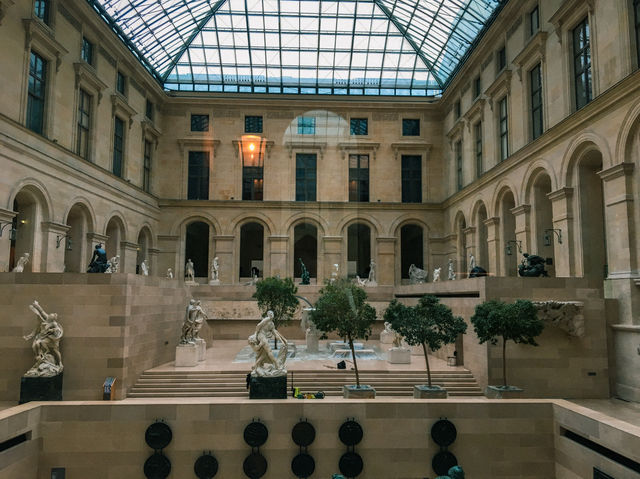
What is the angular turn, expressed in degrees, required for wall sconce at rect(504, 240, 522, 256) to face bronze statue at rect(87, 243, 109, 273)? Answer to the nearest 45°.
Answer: approximately 45° to its left

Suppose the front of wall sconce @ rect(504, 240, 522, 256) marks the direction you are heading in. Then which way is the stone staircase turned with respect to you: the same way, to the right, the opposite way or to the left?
to the left

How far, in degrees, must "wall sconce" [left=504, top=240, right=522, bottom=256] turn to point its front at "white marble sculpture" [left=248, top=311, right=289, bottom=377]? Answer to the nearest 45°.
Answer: approximately 45° to its left

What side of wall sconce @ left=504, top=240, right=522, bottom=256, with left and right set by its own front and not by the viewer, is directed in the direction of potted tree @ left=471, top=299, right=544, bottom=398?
left

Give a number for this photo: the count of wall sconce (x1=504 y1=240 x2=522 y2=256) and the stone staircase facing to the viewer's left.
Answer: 1

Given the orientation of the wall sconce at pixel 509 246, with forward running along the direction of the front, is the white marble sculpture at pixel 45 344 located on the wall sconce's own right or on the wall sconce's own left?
on the wall sconce's own left

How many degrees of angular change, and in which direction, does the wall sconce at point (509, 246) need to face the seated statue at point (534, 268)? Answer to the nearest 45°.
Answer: approximately 90° to its left

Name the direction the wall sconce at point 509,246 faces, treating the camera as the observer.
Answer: facing to the left of the viewer

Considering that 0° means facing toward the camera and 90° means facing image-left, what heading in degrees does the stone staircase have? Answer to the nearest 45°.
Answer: approximately 0°

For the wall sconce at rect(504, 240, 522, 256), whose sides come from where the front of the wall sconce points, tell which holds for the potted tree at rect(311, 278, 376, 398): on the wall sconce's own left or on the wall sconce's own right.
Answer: on the wall sconce's own left

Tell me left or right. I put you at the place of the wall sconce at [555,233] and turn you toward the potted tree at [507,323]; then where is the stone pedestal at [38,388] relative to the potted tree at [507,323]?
right

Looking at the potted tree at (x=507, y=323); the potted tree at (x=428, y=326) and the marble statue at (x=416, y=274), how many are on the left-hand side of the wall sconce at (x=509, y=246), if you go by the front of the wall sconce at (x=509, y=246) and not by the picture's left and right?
2

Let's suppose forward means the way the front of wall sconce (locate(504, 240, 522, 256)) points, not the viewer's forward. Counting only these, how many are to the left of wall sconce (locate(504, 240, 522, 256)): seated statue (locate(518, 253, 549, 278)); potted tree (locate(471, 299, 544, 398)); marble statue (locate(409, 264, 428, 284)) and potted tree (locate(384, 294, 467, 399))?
3
